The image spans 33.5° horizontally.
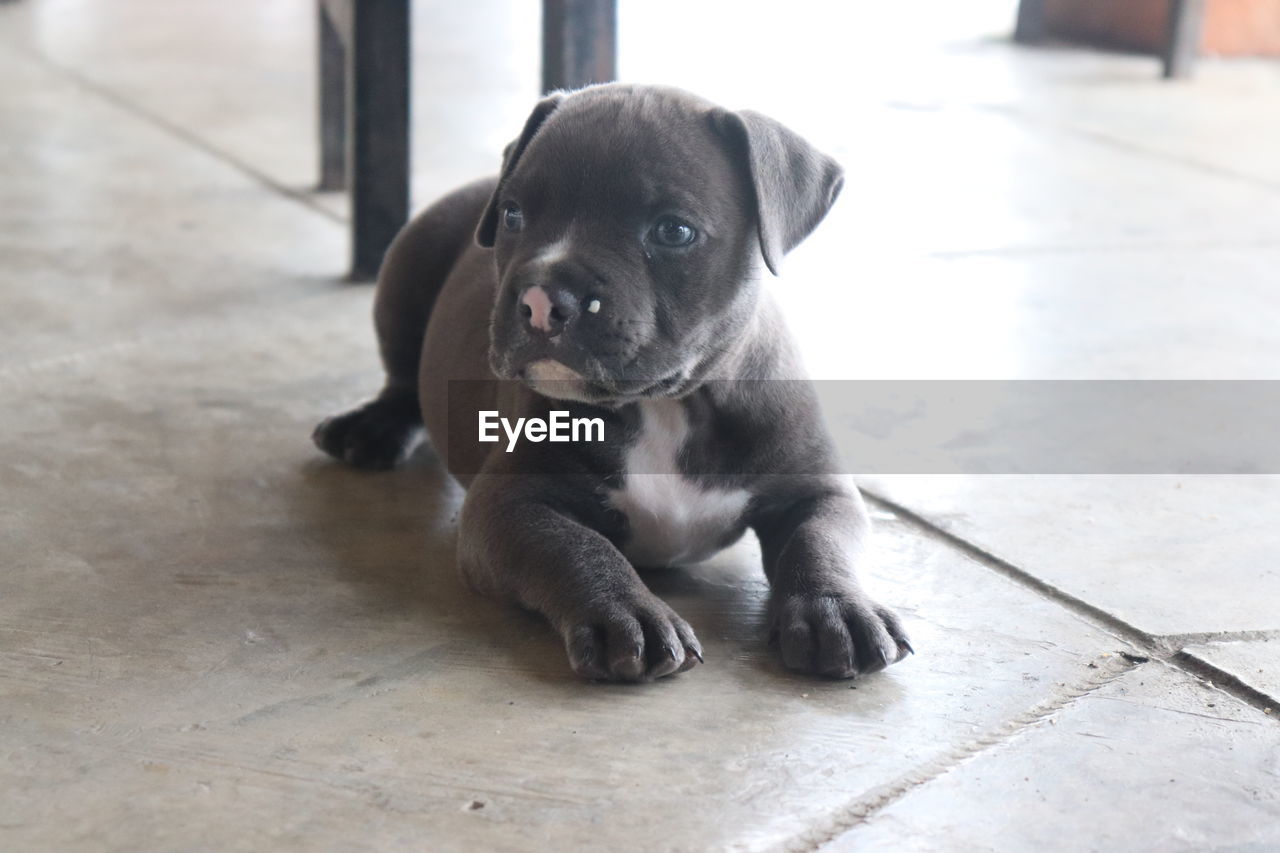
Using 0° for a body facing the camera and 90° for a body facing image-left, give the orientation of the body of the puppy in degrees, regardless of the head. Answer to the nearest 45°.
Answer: approximately 315°
